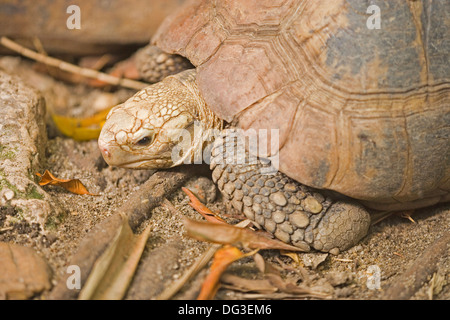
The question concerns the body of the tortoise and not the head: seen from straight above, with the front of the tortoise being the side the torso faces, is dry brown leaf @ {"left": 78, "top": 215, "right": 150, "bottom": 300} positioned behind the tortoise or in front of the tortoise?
in front

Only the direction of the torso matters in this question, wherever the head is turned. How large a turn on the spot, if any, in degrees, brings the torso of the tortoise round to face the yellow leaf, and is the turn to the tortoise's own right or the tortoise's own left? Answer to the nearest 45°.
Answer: approximately 45° to the tortoise's own right

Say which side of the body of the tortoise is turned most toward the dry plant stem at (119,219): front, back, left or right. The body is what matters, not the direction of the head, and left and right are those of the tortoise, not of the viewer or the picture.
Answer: front

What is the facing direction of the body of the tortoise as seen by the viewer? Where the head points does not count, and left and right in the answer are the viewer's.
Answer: facing to the left of the viewer

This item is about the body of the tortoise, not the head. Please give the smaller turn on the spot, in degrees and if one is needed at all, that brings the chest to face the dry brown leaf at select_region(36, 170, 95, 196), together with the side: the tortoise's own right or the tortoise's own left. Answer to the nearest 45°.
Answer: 0° — it already faces it
